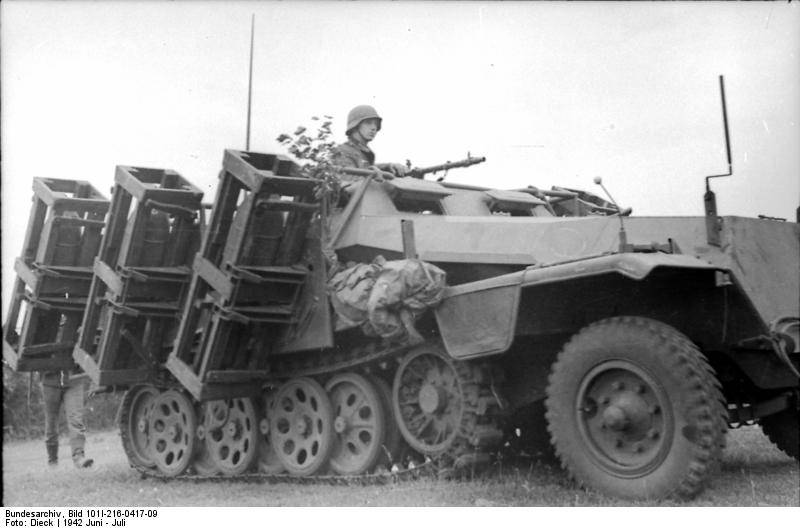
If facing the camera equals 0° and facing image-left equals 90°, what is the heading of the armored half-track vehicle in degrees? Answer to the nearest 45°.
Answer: approximately 315°
